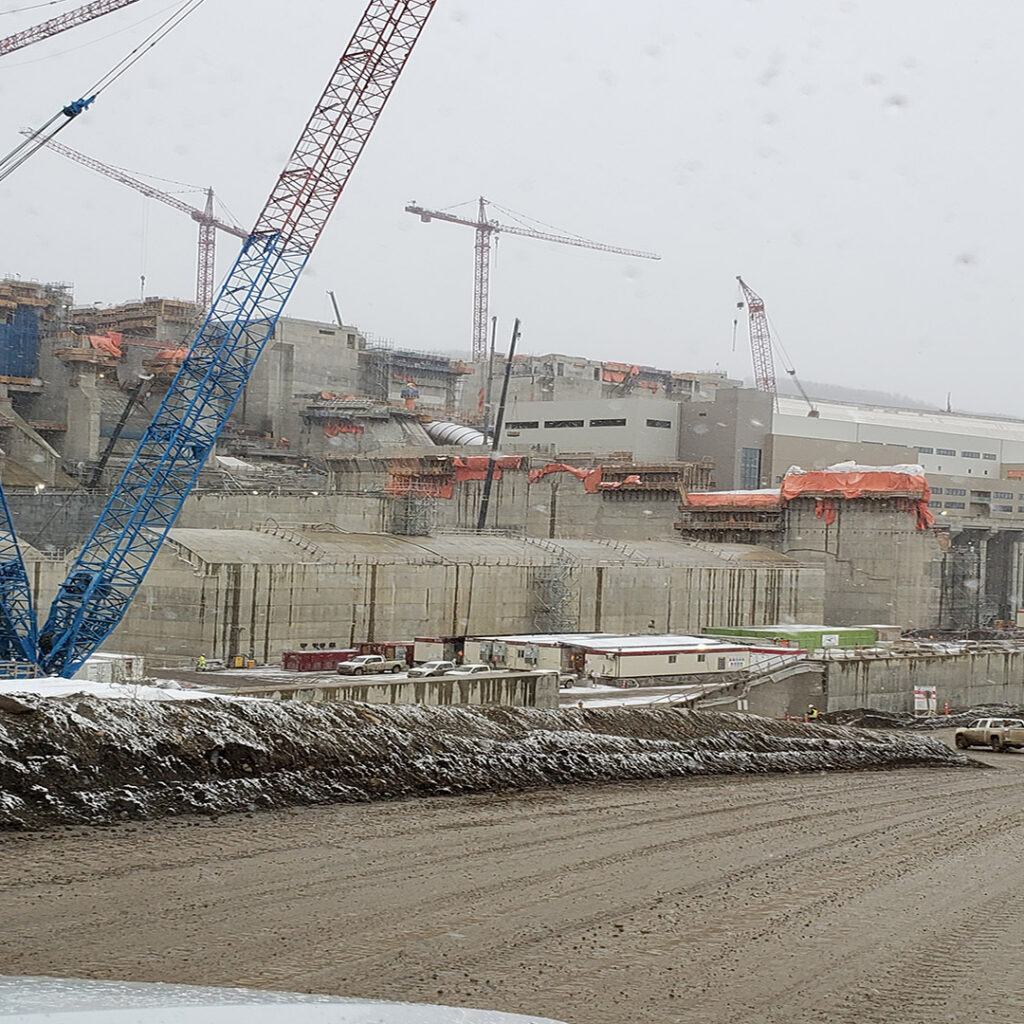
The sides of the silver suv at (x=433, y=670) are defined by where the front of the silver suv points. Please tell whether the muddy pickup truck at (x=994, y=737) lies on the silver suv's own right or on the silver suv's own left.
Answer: on the silver suv's own left

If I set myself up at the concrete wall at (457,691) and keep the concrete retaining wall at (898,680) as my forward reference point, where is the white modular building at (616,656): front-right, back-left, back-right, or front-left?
front-left

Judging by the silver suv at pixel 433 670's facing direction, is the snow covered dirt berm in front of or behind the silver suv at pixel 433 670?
in front

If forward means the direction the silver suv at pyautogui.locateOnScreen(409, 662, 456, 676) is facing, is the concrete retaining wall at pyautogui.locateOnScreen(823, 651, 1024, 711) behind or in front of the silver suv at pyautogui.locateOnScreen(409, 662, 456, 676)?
behind

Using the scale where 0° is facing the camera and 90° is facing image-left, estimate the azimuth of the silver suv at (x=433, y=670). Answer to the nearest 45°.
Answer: approximately 45°

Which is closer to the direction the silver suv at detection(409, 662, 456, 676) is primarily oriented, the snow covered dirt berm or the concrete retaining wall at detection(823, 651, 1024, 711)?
the snow covered dirt berm
